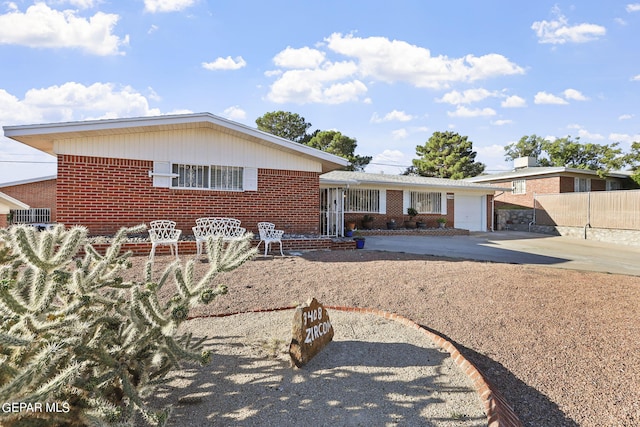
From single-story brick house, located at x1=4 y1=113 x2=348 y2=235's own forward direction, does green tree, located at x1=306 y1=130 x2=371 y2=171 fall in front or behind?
behind

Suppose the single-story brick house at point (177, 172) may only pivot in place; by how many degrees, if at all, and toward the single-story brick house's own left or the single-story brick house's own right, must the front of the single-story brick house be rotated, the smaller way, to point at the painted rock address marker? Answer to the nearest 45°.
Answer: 0° — it already faces it

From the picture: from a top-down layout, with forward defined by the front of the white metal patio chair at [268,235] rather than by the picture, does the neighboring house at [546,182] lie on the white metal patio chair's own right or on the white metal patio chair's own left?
on the white metal patio chair's own left

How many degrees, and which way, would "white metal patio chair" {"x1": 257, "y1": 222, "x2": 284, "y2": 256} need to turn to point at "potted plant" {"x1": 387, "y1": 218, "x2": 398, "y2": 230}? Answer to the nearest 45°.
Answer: approximately 90° to its left

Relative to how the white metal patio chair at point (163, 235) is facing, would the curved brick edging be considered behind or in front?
in front

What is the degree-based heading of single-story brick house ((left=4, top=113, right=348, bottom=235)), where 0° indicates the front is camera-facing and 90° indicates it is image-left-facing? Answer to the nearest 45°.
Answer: approximately 0°

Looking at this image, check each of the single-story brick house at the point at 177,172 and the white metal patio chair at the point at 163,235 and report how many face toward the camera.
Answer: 2

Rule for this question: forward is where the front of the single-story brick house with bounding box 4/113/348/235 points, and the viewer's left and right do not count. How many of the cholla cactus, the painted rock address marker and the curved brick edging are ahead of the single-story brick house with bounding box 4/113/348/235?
3

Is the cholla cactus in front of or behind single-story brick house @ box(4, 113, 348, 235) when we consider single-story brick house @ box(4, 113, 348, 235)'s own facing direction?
in front

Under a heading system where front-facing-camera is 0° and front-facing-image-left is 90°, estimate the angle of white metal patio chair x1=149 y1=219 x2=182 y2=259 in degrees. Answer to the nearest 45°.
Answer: approximately 0°

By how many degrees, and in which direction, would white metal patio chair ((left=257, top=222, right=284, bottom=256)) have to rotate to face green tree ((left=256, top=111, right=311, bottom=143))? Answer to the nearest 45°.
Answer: approximately 135° to its left
